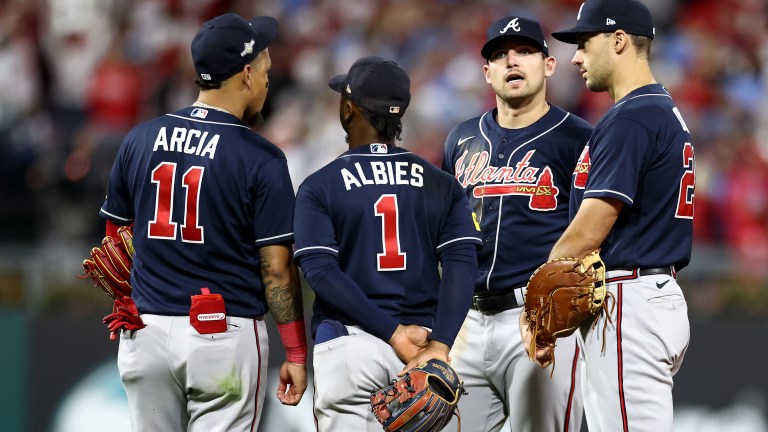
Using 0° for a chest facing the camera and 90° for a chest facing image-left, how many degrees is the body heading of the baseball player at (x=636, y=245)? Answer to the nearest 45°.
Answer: approximately 90°

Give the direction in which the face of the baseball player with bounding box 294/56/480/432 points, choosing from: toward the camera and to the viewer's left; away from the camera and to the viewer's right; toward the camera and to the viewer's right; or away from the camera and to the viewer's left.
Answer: away from the camera and to the viewer's left

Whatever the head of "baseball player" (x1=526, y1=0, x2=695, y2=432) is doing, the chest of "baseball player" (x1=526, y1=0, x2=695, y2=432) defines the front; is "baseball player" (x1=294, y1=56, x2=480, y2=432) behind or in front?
in front

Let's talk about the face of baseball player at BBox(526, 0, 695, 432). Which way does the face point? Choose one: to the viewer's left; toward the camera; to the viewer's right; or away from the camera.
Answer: to the viewer's left

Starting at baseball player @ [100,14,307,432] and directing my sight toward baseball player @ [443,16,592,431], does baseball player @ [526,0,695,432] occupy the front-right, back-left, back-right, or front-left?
front-right

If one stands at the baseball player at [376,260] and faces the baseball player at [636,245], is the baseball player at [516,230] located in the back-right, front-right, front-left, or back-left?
front-left

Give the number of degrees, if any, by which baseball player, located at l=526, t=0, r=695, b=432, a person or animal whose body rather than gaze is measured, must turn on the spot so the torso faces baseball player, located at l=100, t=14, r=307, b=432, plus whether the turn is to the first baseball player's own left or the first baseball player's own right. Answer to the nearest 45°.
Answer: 0° — they already face them

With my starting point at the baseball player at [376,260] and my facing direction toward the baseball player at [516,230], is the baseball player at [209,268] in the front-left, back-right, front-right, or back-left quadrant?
back-left

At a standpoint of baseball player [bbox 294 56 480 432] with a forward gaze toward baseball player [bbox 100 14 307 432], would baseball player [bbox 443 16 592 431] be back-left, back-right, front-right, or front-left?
back-right
